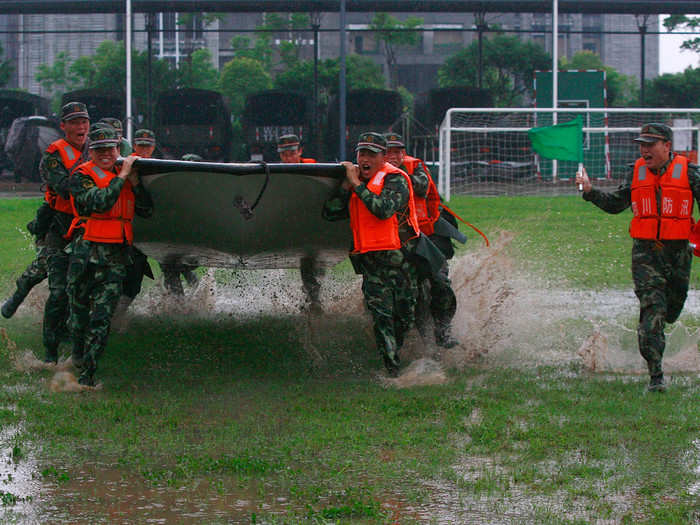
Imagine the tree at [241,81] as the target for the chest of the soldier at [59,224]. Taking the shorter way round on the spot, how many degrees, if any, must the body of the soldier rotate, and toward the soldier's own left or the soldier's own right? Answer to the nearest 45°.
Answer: approximately 135° to the soldier's own left

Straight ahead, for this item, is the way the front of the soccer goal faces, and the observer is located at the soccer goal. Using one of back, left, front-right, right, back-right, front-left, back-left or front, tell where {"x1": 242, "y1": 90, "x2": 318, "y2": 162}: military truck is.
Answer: back-right

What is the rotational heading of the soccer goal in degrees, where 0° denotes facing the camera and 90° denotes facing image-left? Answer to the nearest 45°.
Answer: approximately 0°

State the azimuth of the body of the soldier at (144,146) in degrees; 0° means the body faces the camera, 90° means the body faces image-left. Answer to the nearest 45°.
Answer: approximately 0°

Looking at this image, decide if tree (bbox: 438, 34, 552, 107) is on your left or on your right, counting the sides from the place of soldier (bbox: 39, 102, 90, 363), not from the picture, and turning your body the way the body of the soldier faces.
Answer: on your left
